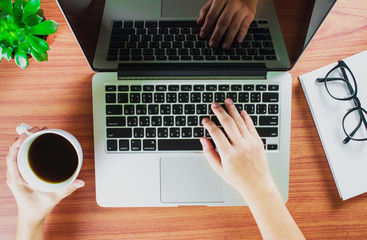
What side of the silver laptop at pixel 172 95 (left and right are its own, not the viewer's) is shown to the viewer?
front
